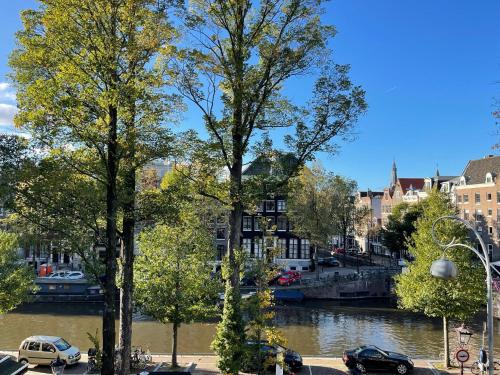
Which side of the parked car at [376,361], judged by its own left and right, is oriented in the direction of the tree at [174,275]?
back

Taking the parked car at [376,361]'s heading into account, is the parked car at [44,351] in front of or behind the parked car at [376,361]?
behind

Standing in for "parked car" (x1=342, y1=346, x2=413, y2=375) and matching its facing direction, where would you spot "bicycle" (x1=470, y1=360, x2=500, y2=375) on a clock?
The bicycle is roughly at 12 o'clock from the parked car.

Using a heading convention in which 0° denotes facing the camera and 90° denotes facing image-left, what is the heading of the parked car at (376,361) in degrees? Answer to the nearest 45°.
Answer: approximately 270°

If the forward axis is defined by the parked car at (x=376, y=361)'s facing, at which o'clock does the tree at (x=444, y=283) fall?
The tree is roughly at 11 o'clock from the parked car.

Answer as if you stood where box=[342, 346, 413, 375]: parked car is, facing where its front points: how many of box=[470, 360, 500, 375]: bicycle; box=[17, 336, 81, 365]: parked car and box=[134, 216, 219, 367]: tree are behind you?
2

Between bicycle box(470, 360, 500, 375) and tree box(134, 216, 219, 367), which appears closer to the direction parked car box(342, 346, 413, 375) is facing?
the bicycle
